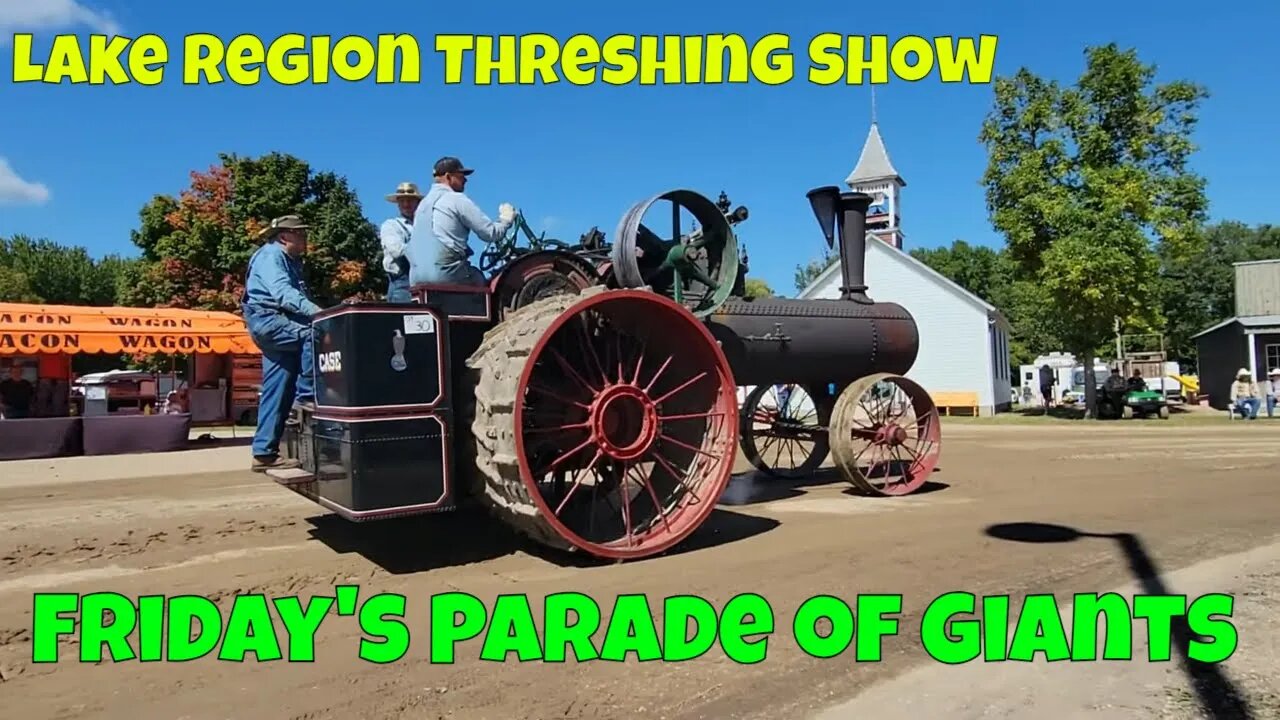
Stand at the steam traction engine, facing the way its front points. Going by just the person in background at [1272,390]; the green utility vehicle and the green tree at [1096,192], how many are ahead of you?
3

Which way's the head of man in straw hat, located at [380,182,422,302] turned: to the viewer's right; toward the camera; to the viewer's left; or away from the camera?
toward the camera

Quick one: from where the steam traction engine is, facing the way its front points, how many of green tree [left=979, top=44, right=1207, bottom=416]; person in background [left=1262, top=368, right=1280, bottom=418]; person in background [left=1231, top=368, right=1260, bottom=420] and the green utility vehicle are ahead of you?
4

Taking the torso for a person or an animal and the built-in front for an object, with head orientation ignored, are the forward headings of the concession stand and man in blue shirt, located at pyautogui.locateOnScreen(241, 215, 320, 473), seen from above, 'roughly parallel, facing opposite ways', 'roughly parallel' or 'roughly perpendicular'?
roughly perpendicular

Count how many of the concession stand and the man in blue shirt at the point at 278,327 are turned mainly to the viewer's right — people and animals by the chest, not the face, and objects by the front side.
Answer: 1

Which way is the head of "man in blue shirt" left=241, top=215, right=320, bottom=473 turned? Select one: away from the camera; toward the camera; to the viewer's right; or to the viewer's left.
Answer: to the viewer's right

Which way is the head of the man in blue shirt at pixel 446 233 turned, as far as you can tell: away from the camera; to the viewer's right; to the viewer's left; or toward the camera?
to the viewer's right

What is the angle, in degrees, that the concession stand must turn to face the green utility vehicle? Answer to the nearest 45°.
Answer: approximately 90° to its left

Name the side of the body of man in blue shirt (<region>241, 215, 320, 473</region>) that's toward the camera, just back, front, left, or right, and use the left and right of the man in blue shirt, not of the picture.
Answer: right

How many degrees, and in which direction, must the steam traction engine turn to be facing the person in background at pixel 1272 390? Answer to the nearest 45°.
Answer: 0° — it already faces them

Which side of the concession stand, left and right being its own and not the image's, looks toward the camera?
front

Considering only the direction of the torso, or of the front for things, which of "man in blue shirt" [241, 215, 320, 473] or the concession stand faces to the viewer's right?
the man in blue shirt

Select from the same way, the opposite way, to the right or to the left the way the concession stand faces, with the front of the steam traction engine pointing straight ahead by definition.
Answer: to the right
